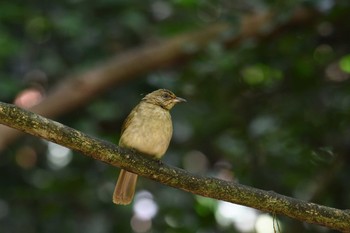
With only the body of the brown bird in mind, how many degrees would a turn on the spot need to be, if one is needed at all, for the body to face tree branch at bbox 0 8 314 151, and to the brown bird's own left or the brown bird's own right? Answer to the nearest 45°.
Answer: approximately 135° to the brown bird's own left

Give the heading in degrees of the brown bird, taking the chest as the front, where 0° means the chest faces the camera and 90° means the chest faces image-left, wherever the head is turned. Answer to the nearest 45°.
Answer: approximately 315°
